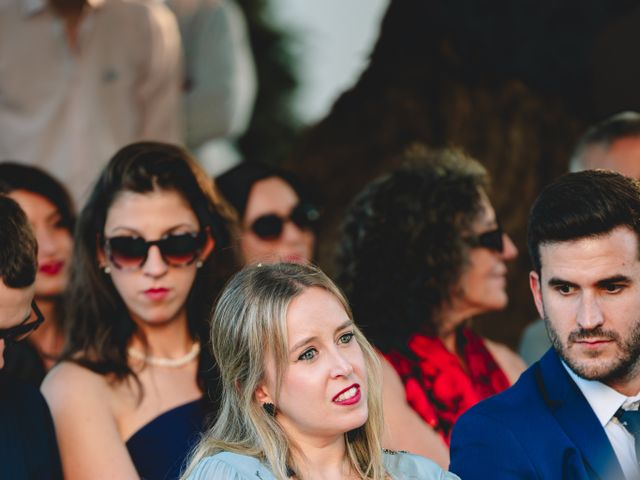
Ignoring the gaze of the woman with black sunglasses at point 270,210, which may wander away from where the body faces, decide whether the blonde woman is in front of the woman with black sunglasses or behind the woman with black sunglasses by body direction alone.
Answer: in front

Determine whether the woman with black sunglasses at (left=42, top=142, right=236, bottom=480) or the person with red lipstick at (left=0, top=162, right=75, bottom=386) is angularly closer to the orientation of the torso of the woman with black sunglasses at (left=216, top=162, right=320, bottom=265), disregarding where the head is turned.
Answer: the woman with black sunglasses

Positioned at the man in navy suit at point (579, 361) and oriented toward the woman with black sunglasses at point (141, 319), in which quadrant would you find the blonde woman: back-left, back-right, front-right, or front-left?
front-left

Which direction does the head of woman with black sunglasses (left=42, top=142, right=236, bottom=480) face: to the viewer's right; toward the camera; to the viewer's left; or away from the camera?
toward the camera

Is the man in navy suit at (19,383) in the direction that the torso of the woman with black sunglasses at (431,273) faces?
no

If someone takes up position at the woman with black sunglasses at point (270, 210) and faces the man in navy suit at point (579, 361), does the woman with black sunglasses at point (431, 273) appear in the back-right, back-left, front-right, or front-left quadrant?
front-left

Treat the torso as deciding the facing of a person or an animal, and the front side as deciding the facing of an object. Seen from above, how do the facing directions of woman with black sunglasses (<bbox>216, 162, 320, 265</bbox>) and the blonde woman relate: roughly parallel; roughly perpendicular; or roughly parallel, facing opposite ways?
roughly parallel

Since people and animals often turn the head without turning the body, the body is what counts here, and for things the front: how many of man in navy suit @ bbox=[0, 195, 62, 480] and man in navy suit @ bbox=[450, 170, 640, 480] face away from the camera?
0

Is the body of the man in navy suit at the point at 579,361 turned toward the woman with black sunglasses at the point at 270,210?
no

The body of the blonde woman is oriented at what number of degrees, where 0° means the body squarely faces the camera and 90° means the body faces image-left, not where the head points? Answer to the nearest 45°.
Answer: approximately 315°

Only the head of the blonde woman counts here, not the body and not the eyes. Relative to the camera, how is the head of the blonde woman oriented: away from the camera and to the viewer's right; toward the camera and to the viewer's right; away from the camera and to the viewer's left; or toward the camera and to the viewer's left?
toward the camera and to the viewer's right

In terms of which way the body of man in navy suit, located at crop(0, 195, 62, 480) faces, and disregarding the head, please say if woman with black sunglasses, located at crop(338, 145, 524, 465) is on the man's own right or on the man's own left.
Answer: on the man's own left

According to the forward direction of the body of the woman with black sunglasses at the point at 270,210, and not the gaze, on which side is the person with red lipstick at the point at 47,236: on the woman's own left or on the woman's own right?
on the woman's own right

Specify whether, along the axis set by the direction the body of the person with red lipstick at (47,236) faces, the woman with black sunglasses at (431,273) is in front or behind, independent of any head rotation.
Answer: in front

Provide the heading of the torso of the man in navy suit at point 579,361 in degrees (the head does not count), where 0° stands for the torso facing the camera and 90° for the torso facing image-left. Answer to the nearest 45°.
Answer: approximately 315°

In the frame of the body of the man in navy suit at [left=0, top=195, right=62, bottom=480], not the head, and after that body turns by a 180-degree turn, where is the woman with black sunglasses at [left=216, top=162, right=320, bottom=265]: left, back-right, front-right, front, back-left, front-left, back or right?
right
